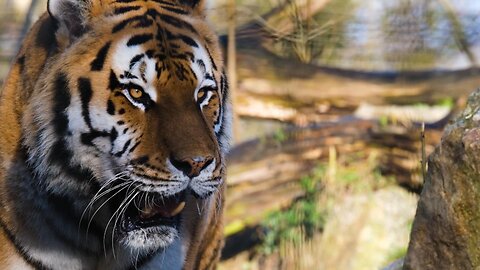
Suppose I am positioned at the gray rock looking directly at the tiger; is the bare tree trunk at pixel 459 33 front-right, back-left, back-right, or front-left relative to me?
back-right

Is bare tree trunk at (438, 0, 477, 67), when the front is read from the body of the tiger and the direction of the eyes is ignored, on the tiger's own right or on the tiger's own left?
on the tiger's own left

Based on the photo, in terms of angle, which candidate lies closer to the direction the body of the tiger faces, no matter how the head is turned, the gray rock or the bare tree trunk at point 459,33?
the gray rock

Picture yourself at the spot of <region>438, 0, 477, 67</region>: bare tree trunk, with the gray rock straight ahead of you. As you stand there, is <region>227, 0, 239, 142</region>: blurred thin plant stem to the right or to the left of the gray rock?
right

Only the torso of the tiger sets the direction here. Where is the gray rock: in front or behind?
in front

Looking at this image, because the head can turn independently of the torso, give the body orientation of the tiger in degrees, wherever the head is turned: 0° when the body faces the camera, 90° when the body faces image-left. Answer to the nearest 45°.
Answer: approximately 315°

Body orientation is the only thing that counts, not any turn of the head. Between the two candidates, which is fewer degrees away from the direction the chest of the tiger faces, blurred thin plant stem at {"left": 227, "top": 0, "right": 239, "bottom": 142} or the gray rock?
the gray rock

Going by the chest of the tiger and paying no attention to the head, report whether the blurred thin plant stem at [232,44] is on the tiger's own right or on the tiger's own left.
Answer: on the tiger's own left
